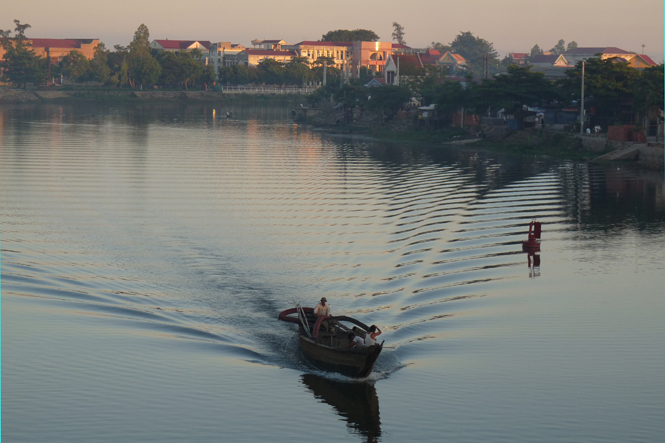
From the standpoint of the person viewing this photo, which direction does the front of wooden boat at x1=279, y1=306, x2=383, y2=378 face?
facing the viewer and to the right of the viewer
